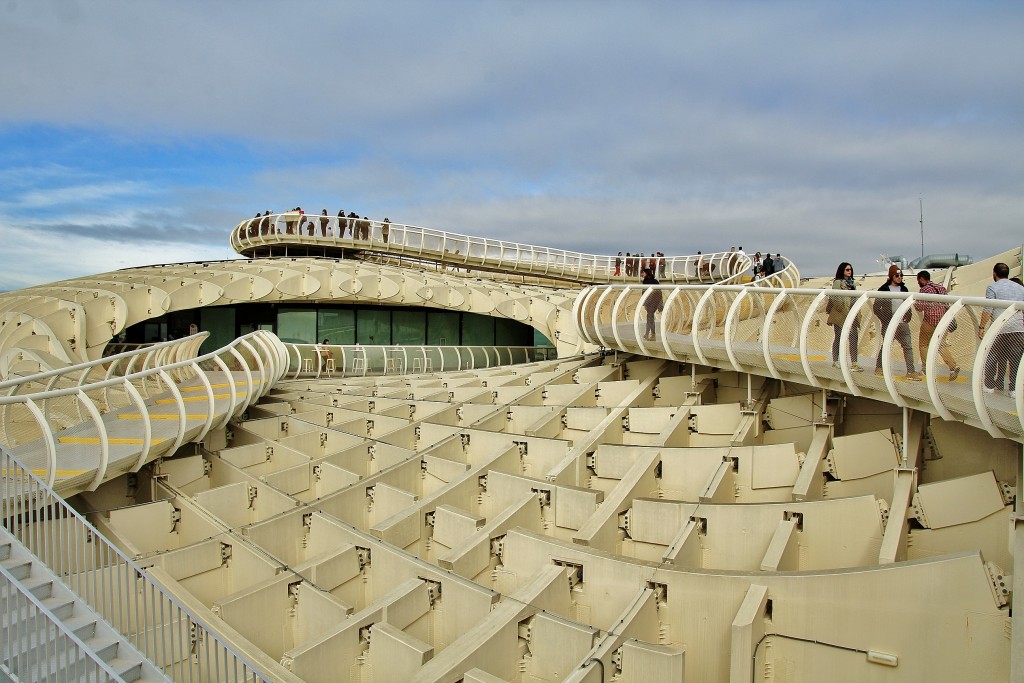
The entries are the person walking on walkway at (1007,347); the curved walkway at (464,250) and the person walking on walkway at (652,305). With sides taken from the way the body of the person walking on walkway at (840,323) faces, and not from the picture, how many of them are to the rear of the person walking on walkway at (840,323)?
2

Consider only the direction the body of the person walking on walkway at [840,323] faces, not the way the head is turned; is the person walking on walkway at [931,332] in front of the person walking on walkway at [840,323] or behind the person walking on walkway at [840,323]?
in front

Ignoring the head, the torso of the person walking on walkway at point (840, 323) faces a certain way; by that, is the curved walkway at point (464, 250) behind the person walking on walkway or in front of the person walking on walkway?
behind

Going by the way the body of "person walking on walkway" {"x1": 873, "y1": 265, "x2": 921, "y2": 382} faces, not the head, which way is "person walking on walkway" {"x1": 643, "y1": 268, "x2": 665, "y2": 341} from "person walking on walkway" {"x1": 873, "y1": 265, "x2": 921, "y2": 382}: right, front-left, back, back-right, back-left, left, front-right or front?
back

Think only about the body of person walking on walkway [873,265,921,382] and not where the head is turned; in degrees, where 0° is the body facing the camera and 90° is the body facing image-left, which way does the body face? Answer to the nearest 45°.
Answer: approximately 315°

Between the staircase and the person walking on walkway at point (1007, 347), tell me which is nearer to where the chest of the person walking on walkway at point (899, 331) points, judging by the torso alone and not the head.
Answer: the person walking on walkway

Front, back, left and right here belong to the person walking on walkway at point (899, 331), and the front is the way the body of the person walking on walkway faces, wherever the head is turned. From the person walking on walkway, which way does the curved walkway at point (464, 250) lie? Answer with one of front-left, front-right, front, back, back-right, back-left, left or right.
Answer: back
